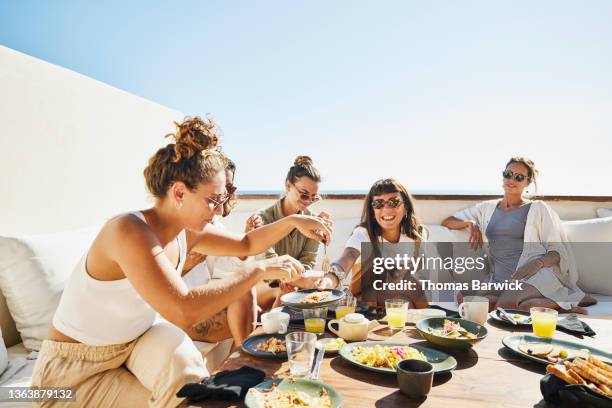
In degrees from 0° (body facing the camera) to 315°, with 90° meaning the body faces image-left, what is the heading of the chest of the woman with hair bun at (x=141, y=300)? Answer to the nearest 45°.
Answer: approximately 270°

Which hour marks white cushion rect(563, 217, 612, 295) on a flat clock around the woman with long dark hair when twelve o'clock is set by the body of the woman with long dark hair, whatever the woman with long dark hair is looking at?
The white cushion is roughly at 8 o'clock from the woman with long dark hair.

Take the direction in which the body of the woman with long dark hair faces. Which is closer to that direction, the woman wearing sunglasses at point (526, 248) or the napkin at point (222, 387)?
the napkin

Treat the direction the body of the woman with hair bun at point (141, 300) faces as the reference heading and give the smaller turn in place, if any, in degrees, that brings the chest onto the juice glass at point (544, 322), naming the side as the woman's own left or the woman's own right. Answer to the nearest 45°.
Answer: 0° — they already face it

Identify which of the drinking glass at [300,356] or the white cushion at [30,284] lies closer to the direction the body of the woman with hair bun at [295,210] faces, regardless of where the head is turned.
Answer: the drinking glass

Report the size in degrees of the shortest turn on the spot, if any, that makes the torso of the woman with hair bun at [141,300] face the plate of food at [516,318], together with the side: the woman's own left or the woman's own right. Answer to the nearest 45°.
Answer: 0° — they already face it

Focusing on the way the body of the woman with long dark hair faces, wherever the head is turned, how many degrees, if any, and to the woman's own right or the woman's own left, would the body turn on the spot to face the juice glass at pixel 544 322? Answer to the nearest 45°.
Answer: approximately 45° to the woman's own left

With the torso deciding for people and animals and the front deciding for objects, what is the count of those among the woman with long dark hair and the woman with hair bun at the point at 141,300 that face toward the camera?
1

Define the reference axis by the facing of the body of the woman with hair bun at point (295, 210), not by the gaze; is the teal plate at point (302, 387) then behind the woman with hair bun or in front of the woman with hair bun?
in front

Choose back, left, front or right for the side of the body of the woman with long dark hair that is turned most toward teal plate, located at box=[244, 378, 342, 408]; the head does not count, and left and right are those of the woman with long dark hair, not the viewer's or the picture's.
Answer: front

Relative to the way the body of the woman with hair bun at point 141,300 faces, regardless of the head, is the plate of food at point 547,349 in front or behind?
in front
